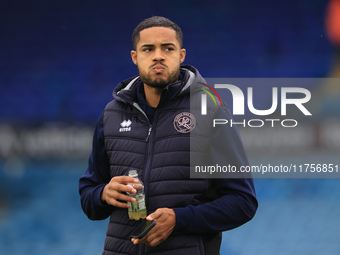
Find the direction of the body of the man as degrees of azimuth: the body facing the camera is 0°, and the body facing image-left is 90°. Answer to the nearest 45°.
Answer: approximately 0°
